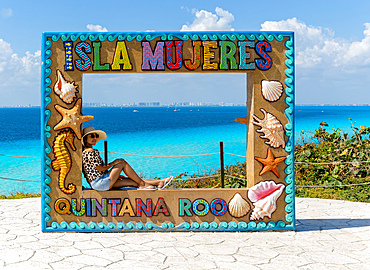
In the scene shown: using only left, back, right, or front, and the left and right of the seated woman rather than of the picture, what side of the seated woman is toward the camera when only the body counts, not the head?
right

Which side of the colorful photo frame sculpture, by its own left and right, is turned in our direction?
front
